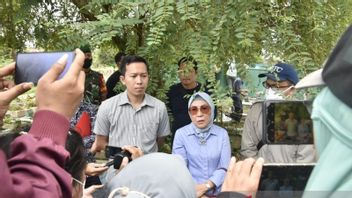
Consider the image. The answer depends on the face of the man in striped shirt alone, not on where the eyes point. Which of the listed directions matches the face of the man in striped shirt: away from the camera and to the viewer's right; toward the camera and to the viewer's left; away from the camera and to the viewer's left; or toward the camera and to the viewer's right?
toward the camera and to the viewer's right

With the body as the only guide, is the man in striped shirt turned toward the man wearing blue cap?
no

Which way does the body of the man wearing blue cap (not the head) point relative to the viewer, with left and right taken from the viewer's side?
facing the viewer and to the left of the viewer

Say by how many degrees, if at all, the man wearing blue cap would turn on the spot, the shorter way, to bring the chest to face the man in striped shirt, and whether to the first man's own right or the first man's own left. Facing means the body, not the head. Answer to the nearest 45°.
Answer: approximately 45° to the first man's own right

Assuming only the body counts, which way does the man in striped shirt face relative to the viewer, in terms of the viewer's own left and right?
facing the viewer

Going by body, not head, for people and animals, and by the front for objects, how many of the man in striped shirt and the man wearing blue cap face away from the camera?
0

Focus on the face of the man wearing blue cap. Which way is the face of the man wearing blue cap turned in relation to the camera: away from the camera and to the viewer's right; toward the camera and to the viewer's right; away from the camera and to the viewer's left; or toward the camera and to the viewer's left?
toward the camera and to the viewer's left
